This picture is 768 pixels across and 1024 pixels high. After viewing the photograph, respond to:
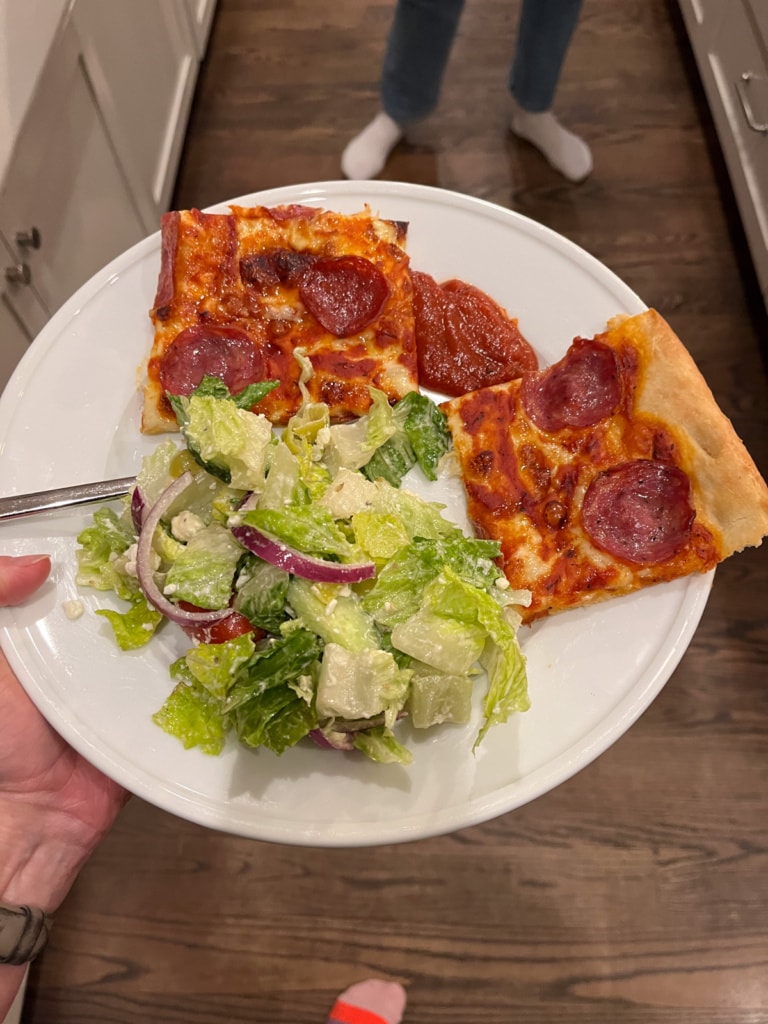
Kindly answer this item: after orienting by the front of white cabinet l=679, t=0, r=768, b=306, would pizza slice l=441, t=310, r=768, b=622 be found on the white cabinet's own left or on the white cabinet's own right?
on the white cabinet's own left

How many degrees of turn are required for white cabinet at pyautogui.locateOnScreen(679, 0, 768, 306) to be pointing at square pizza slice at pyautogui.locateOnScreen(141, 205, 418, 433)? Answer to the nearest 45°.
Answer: approximately 45° to its left

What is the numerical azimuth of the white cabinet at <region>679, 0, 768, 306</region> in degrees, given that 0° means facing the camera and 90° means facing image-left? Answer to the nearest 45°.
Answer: approximately 90°

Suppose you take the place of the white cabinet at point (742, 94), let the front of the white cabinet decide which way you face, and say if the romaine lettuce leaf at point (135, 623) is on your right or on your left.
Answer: on your left

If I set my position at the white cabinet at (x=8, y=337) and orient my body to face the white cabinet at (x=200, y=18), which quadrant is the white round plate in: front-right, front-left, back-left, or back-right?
back-right

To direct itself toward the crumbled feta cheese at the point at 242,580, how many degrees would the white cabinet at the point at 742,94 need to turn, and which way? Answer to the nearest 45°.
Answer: approximately 90° to its left

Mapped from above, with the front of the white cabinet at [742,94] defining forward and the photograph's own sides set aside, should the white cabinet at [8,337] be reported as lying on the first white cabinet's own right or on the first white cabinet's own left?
on the first white cabinet's own left

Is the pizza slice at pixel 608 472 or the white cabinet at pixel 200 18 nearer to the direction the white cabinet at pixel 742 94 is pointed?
the white cabinet

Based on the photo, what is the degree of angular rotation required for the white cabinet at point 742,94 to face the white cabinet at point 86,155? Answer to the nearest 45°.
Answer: approximately 45° to its left

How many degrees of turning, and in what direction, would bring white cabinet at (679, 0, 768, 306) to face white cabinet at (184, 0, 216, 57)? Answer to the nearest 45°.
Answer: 0° — it already faces it

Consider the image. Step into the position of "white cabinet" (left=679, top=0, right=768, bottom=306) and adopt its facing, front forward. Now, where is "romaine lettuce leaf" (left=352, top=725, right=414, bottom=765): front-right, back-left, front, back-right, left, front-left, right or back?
left

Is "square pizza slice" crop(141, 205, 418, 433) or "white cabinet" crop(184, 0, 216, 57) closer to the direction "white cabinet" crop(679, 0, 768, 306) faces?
the white cabinet

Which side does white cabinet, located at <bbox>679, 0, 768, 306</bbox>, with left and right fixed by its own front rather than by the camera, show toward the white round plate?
left

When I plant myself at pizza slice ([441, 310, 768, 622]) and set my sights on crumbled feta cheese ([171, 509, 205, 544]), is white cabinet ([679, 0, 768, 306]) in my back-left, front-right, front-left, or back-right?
back-right
